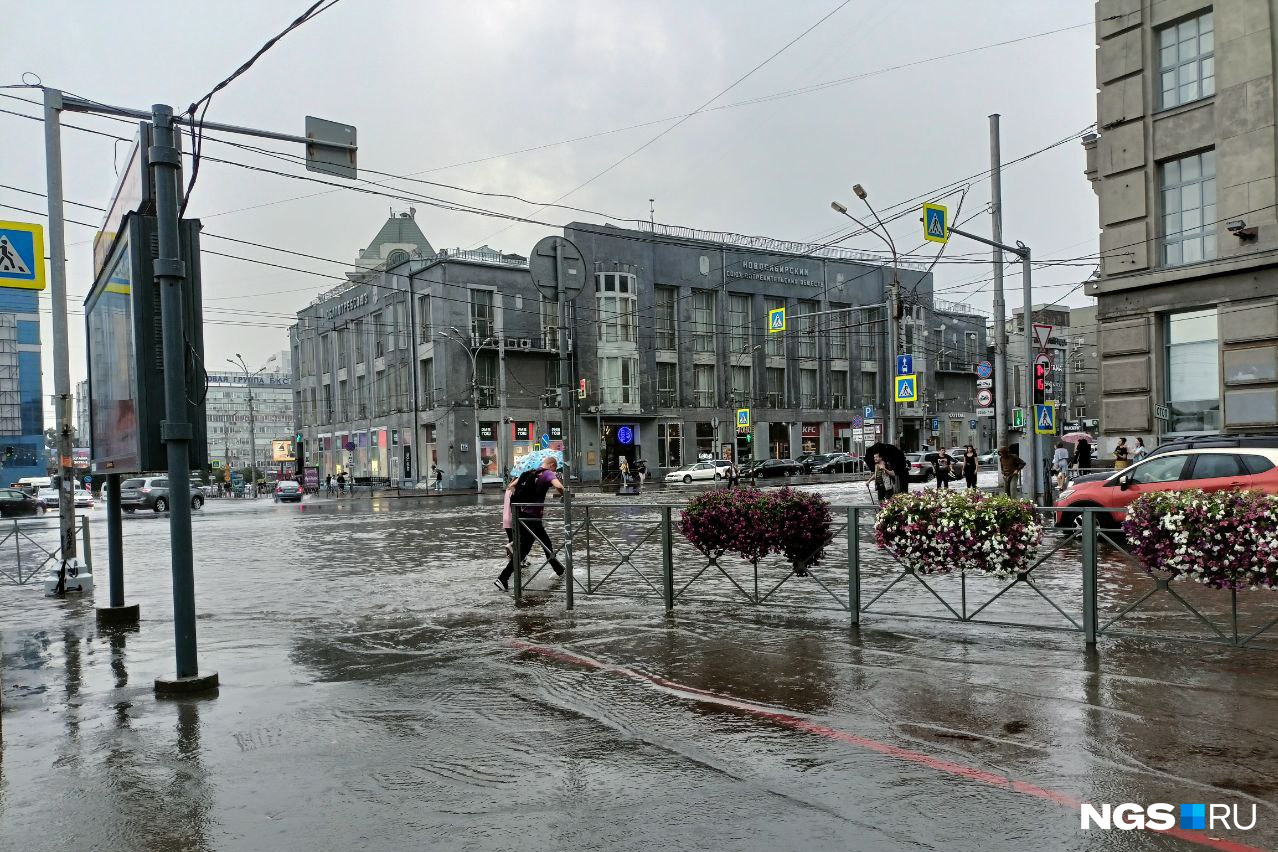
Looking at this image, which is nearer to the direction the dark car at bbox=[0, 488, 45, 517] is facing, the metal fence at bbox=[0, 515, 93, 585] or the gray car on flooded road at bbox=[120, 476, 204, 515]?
the gray car on flooded road

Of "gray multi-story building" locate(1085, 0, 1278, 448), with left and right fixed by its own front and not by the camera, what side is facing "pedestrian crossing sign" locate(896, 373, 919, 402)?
right

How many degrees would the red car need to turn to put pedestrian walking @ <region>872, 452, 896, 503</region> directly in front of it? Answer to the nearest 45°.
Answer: approximately 45° to its right

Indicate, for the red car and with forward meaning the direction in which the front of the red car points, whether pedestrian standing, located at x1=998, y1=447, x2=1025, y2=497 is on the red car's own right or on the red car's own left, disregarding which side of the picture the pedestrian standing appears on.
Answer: on the red car's own right

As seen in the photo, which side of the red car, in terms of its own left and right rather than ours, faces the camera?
left

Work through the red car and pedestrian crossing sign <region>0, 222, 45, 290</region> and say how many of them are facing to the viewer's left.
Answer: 1

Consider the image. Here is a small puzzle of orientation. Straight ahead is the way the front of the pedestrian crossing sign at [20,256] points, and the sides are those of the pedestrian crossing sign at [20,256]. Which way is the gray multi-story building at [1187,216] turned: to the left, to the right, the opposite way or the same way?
to the right

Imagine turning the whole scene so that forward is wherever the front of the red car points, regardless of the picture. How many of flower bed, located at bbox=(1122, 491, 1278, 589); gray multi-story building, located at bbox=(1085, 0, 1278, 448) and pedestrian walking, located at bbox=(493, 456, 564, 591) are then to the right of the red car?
1

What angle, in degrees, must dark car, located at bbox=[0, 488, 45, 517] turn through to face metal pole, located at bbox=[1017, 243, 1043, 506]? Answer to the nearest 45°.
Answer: approximately 45° to its right

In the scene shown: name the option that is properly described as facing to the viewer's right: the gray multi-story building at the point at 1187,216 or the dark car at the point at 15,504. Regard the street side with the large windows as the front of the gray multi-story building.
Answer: the dark car

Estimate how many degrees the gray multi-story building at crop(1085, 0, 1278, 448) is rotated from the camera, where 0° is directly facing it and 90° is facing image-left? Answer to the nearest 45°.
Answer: approximately 45°

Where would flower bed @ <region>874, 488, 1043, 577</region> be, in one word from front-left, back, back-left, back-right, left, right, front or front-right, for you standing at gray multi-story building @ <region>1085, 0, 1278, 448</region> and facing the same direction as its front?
front-left

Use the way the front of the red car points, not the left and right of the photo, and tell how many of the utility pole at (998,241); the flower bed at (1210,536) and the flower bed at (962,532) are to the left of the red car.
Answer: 2
